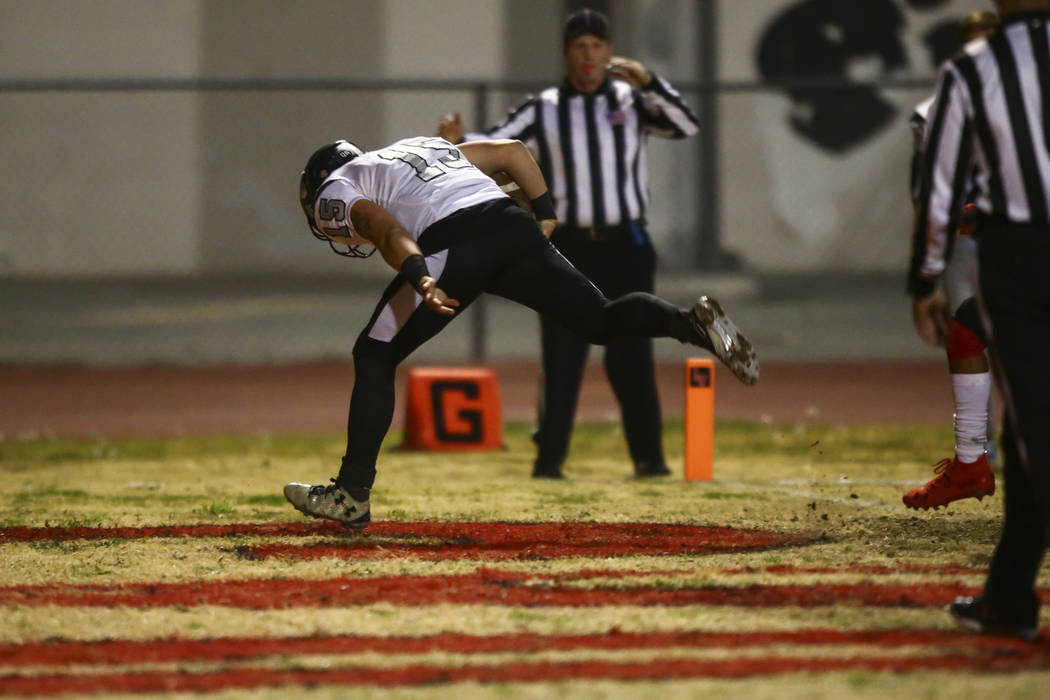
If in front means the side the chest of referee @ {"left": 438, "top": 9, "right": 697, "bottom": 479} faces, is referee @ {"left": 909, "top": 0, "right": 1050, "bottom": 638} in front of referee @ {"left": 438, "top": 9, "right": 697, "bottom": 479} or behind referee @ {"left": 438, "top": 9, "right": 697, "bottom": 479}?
in front

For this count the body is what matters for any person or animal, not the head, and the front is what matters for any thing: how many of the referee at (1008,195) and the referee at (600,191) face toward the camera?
1

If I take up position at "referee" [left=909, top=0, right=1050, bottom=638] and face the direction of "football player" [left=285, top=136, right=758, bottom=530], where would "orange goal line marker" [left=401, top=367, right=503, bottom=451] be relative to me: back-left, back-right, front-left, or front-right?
front-right

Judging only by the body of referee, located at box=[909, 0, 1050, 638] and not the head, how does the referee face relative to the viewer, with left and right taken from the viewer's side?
facing away from the viewer and to the left of the viewer

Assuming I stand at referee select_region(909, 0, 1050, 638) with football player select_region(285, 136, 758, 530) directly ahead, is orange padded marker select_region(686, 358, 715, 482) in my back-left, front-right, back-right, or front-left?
front-right

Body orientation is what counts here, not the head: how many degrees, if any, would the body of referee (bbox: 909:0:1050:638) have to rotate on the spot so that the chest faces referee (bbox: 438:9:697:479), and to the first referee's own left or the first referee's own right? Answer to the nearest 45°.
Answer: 0° — they already face them

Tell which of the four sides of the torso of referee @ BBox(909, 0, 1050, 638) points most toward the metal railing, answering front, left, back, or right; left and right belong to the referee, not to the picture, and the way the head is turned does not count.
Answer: front

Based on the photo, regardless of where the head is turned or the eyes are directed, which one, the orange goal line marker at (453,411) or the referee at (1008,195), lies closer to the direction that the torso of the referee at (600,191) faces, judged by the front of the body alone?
the referee

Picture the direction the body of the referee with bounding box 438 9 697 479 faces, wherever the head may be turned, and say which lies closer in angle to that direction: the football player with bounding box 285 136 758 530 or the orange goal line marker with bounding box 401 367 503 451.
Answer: the football player

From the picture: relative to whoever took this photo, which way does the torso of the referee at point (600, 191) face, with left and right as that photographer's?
facing the viewer

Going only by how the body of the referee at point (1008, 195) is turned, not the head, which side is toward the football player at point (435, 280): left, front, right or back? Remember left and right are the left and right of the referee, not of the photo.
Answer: front

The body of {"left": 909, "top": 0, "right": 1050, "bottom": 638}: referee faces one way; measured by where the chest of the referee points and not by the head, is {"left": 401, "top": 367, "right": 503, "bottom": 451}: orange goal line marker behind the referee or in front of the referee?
in front

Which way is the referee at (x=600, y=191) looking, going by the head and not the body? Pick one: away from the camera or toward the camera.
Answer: toward the camera
